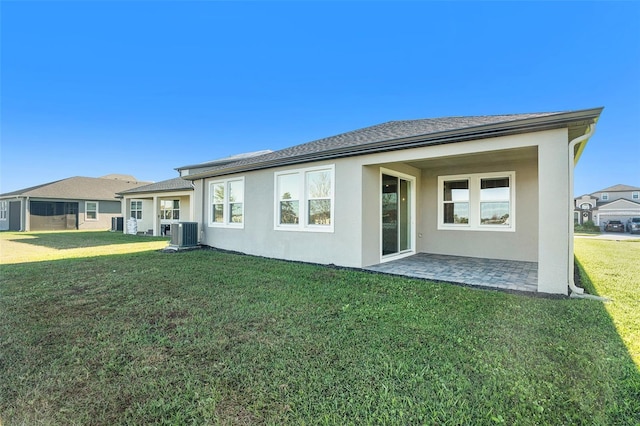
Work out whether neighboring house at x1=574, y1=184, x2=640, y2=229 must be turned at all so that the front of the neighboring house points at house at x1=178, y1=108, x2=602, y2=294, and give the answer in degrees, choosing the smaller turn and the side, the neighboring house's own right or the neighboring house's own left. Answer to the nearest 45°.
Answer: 0° — it already faces it

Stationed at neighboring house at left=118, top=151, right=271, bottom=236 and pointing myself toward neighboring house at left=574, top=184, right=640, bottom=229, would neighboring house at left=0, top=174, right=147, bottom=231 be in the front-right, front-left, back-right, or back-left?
back-left

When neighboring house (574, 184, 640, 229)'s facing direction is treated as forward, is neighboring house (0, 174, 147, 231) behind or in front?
in front

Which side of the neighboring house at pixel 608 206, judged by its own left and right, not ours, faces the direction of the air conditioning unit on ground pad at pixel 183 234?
front

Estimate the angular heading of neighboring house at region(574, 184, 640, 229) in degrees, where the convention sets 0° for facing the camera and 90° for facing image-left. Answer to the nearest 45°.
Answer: approximately 0°

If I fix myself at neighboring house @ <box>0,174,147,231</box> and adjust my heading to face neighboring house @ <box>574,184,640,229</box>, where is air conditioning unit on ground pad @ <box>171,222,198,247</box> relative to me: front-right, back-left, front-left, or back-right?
front-right

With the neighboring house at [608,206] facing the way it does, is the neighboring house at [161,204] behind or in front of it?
in front
